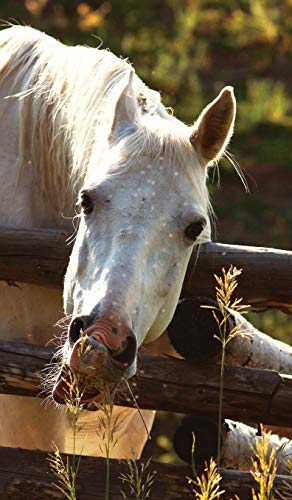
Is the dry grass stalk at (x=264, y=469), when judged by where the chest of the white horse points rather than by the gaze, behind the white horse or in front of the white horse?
in front

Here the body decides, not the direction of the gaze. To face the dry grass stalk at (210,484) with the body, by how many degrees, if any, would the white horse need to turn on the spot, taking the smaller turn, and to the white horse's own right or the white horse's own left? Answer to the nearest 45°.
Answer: approximately 45° to the white horse's own right
